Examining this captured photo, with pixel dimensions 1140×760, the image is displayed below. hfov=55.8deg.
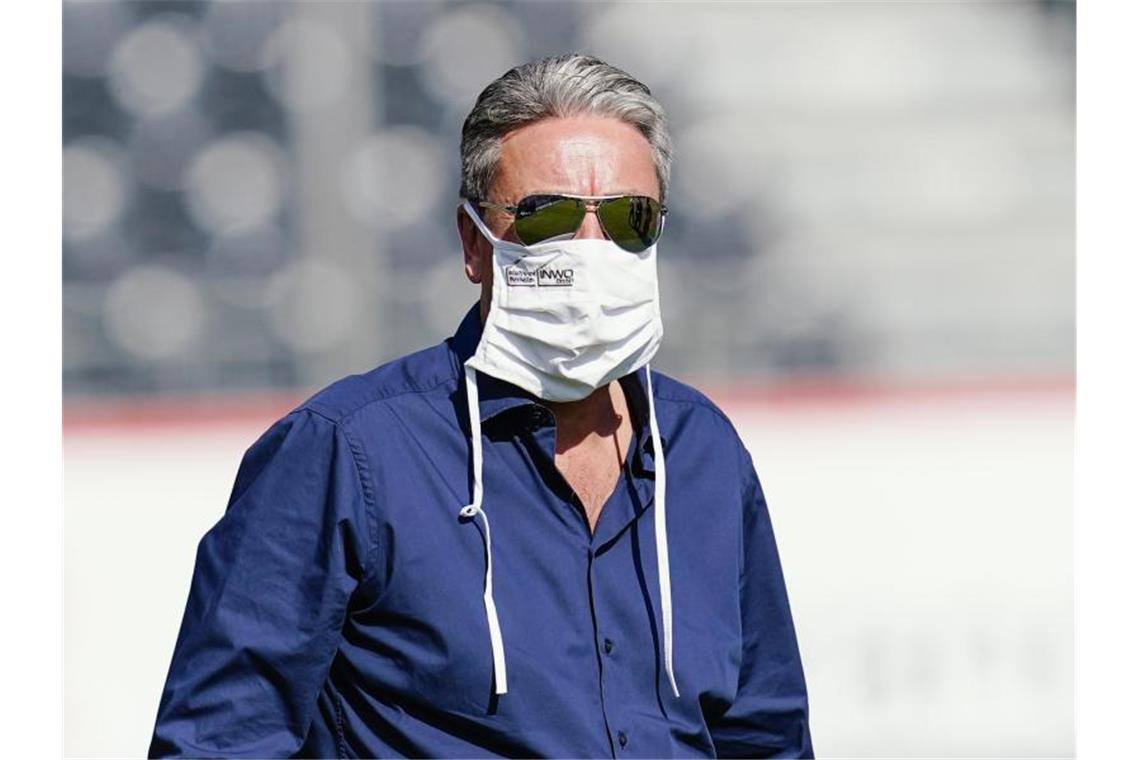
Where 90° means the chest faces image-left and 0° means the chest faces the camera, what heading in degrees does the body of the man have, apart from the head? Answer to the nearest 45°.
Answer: approximately 315°
